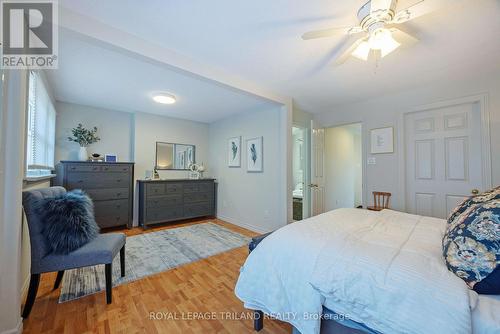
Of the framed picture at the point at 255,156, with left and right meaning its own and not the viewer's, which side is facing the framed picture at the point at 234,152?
right

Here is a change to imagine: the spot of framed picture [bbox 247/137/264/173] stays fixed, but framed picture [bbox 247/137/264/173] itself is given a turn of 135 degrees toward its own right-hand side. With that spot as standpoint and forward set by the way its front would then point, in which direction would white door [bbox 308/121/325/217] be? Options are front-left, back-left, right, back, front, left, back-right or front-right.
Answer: right

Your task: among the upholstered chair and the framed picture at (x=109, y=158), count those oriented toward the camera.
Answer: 1

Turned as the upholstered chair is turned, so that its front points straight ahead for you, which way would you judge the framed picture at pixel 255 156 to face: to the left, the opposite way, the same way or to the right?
the opposite way

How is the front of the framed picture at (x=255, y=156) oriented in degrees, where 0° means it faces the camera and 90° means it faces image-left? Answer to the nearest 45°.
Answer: approximately 45°

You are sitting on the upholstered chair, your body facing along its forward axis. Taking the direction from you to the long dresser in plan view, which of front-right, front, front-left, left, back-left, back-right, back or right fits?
front-left

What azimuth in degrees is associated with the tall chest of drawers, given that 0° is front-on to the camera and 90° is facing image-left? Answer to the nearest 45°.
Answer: approximately 0°

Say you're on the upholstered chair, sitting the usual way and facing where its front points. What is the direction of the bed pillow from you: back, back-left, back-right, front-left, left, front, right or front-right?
front-right

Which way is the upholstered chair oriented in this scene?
to the viewer's right

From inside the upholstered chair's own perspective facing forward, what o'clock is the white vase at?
The white vase is roughly at 9 o'clock from the upholstered chair.

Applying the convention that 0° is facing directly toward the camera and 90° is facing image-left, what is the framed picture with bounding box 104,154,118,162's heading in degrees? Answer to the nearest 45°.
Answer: approximately 0°

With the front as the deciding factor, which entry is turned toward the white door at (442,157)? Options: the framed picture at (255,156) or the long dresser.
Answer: the long dresser

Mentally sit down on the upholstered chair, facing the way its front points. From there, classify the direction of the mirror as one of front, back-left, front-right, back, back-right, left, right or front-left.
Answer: front-left

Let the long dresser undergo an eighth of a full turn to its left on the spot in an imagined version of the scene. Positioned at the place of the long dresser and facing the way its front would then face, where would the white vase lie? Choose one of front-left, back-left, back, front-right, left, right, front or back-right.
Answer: back
